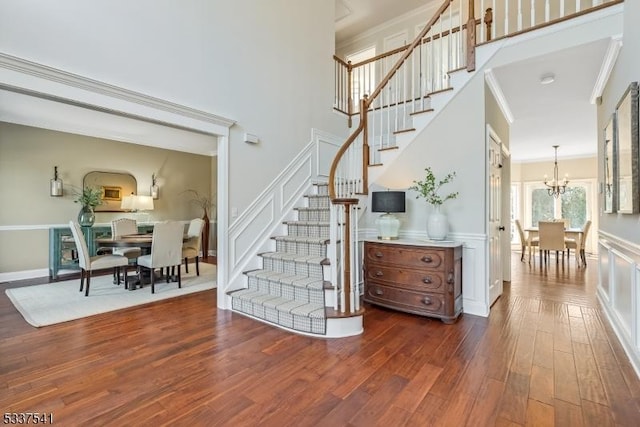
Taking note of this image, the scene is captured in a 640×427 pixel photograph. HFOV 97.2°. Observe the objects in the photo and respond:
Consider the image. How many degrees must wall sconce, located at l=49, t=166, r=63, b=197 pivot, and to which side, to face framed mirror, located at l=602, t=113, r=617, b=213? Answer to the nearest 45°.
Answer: approximately 45° to its left

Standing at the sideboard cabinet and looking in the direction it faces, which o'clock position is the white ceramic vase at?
The white ceramic vase is roughly at 11 o'clock from the sideboard cabinet.

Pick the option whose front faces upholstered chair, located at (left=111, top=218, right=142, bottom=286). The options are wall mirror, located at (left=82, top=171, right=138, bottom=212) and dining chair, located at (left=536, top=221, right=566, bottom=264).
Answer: the wall mirror

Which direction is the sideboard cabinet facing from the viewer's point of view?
toward the camera

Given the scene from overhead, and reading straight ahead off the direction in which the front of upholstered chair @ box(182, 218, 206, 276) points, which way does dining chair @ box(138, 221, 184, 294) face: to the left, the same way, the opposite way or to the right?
to the right

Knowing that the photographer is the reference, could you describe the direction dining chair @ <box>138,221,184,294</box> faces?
facing away from the viewer and to the left of the viewer

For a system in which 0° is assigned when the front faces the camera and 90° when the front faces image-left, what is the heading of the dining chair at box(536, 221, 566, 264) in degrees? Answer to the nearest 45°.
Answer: approximately 180°

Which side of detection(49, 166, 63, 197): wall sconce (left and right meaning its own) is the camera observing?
front

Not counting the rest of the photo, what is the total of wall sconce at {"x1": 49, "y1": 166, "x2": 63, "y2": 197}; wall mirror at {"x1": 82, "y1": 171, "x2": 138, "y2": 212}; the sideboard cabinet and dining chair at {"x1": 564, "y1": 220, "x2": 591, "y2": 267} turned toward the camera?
3

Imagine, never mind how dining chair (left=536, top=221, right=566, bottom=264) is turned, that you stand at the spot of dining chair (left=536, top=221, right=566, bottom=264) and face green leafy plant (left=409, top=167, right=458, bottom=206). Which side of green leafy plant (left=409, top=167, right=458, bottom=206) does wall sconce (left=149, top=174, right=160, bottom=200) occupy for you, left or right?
right

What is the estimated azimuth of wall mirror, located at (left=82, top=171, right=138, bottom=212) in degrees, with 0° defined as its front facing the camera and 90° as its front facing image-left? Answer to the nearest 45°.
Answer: approximately 0°

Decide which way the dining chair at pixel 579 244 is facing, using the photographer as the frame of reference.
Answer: facing to the left of the viewer
